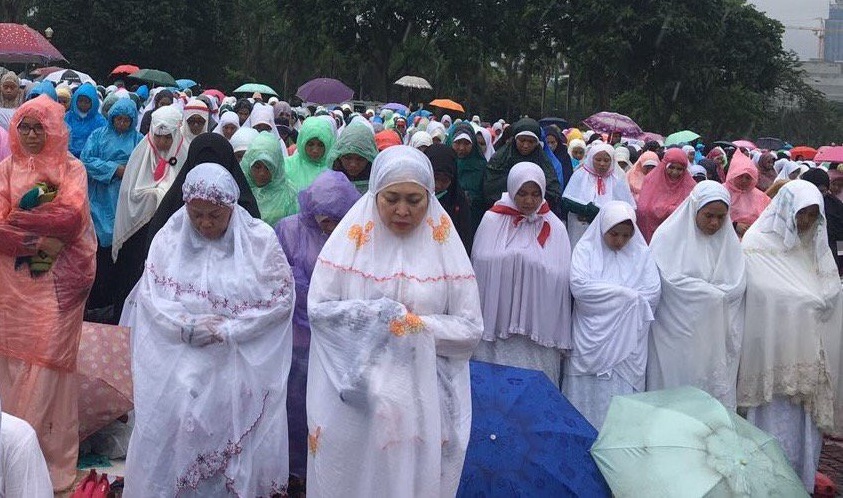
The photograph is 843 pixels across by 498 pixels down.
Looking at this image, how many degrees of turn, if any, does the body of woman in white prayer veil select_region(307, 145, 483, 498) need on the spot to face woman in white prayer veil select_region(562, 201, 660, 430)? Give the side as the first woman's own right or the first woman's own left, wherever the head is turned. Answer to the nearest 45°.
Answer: approximately 135° to the first woman's own left

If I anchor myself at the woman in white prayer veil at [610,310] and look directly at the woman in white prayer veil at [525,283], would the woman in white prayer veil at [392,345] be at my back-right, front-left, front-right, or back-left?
front-left

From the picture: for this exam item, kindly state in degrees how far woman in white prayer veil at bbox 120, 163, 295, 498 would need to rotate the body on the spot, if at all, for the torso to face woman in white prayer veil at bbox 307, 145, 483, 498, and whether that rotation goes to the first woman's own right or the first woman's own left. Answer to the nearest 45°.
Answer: approximately 45° to the first woman's own left

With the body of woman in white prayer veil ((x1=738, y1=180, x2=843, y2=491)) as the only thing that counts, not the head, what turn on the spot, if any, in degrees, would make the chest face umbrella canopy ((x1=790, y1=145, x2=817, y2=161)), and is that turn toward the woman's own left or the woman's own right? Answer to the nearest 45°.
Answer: approximately 135° to the woman's own left

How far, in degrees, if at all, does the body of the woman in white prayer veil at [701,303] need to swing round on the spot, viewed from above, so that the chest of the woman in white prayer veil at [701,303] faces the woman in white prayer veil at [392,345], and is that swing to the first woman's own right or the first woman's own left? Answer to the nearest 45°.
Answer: approximately 90° to the first woman's own right

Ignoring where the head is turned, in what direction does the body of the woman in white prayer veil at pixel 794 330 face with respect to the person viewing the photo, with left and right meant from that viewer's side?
facing the viewer and to the right of the viewer

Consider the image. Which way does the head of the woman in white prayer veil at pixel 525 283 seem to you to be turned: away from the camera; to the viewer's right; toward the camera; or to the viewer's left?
toward the camera

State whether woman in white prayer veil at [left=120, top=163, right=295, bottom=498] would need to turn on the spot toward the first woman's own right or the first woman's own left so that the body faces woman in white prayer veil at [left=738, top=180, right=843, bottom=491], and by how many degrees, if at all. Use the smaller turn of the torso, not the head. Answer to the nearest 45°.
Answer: approximately 90° to the first woman's own left

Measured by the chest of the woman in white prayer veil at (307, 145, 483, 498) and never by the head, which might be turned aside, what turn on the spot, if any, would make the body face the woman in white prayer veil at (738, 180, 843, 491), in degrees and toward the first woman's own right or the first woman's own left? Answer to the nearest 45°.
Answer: approximately 135° to the first woman's own left

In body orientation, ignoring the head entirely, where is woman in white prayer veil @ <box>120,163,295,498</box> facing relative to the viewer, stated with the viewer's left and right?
facing the viewer

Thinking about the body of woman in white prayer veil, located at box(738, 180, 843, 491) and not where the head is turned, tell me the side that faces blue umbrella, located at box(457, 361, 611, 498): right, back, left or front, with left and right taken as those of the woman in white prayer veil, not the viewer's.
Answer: right

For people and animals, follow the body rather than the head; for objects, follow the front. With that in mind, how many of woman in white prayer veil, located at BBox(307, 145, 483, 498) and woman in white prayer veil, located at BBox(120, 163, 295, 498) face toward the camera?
2

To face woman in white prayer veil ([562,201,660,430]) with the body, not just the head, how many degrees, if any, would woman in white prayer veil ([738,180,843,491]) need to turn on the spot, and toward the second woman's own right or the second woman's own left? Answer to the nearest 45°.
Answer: approximately 90° to the second woman's own right
